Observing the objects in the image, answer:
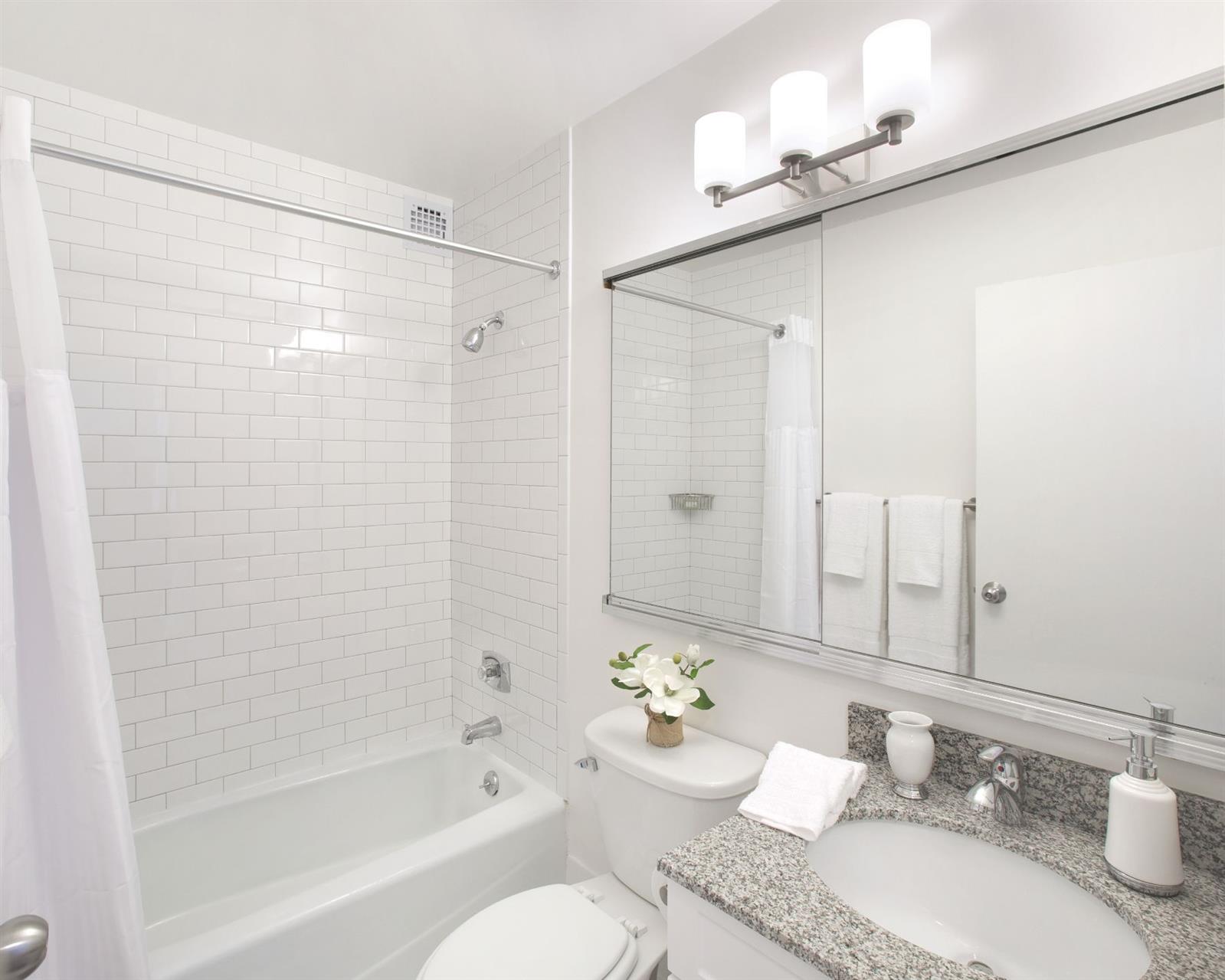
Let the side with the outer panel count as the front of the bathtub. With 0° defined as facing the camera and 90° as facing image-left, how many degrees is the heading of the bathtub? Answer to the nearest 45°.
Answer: approximately 315°

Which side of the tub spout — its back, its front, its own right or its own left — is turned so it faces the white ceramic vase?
left

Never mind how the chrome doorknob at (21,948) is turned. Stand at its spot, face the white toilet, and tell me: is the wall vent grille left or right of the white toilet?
left

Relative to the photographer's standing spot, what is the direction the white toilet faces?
facing the viewer and to the left of the viewer

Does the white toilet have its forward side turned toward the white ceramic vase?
no

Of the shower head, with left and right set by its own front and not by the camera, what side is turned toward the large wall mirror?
left

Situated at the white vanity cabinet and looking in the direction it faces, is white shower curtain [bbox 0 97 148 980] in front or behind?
in front

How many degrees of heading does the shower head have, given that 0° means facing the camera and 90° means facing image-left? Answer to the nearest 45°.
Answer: approximately 45°

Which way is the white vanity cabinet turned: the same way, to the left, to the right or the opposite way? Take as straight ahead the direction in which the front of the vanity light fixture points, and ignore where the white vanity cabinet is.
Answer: the same way

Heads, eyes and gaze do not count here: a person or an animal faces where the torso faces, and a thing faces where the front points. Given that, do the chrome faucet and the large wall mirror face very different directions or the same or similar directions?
same or similar directions

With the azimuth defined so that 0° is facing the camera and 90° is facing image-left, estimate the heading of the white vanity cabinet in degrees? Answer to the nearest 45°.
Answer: approximately 45°

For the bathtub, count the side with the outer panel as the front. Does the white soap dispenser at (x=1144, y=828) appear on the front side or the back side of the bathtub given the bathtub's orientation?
on the front side

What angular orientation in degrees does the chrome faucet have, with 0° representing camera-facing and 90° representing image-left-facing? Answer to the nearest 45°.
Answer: approximately 45°
